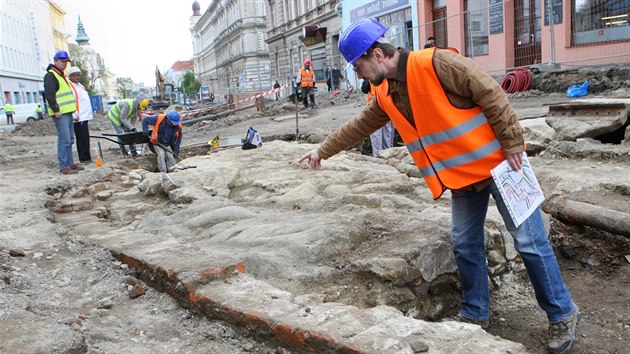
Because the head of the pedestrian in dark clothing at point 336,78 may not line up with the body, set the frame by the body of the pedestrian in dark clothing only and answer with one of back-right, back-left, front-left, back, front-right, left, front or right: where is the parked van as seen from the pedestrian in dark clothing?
right

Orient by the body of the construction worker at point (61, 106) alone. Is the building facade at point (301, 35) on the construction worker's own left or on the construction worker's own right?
on the construction worker's own left

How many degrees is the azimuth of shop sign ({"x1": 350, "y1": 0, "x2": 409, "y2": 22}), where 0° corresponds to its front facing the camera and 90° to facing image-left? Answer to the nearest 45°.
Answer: approximately 45°

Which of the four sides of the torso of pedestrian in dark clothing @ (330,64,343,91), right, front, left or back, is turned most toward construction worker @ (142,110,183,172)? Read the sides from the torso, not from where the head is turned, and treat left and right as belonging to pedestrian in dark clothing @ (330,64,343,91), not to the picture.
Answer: front

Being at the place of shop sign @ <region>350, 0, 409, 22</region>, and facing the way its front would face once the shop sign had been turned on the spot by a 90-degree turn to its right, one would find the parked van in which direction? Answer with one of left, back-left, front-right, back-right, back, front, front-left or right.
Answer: front-left

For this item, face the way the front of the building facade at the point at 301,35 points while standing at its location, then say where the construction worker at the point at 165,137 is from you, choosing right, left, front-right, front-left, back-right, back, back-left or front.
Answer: front-left

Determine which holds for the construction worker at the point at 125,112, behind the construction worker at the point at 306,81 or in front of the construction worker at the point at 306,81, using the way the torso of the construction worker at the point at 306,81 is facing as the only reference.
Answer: in front

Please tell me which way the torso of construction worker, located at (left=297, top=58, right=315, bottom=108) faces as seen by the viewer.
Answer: toward the camera

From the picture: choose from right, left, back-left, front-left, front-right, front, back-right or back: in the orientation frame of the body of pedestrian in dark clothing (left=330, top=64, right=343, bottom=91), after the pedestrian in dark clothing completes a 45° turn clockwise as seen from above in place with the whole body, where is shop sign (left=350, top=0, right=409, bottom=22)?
left

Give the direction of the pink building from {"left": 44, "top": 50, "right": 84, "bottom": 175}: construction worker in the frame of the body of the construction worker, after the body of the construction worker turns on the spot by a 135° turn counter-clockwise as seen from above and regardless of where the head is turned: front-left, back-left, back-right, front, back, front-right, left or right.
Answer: right

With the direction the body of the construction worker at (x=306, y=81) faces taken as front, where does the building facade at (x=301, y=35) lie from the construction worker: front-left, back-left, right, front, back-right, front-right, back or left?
back

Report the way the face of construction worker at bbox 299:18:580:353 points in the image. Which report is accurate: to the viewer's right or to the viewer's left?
to the viewer's left

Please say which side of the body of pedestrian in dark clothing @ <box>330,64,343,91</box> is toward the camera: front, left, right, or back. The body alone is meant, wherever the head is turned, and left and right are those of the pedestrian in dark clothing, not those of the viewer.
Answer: front

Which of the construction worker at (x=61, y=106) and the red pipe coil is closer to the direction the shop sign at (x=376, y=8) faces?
the construction worker

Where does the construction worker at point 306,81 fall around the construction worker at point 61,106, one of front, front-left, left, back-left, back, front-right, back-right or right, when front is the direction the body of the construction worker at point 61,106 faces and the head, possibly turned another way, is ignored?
left
